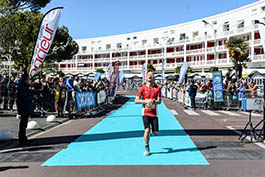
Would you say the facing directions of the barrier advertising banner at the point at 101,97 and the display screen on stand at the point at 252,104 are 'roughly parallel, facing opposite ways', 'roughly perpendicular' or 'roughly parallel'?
roughly perpendicular

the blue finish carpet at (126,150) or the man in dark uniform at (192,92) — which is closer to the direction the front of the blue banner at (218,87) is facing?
the blue finish carpet

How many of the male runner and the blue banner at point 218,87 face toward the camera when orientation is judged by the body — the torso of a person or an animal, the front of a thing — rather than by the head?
2

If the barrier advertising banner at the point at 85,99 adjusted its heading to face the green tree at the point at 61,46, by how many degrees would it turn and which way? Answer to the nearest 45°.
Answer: approximately 135° to its left

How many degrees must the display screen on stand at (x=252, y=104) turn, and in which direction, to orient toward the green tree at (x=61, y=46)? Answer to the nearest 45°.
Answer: approximately 135° to its right

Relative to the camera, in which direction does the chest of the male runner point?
toward the camera

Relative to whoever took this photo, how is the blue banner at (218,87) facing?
facing the viewer

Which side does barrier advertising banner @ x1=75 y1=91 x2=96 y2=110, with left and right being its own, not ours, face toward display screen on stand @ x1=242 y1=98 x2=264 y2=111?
front

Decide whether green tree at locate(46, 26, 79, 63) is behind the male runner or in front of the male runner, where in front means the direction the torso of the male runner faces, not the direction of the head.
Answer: behind

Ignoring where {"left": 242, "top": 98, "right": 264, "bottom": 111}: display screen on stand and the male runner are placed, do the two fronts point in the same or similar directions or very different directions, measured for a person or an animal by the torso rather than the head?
same or similar directions

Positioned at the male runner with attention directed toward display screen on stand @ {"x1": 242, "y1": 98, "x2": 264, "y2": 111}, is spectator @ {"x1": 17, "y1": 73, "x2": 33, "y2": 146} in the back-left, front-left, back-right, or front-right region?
back-left

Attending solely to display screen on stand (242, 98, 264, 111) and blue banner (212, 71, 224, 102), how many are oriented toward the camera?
2

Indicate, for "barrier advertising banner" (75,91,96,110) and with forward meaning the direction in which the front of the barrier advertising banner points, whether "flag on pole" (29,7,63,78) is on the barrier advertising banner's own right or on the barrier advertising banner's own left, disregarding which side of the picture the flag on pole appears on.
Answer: on the barrier advertising banner's own right
